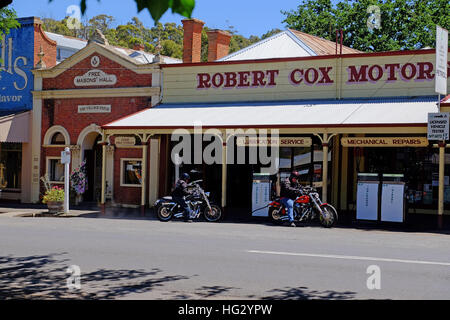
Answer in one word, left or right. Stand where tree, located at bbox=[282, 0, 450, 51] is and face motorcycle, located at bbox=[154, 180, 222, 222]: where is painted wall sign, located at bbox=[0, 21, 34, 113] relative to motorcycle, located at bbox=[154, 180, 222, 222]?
right

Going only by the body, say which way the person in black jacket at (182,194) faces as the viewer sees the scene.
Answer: to the viewer's right

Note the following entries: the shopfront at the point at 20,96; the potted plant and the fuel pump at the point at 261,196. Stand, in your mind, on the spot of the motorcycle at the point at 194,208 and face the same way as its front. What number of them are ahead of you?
1

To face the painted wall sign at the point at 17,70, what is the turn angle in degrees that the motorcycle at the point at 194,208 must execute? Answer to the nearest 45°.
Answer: approximately 135° to its left

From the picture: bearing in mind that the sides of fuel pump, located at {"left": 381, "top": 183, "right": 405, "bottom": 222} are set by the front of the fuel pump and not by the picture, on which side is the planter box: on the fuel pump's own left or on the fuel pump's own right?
on the fuel pump's own right

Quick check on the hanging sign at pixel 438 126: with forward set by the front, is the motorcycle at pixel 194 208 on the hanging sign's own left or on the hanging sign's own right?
on the hanging sign's own right

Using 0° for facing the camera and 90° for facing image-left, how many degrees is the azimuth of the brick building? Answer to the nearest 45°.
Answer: approximately 0°

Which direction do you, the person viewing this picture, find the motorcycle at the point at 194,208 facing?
facing to the right of the viewer
